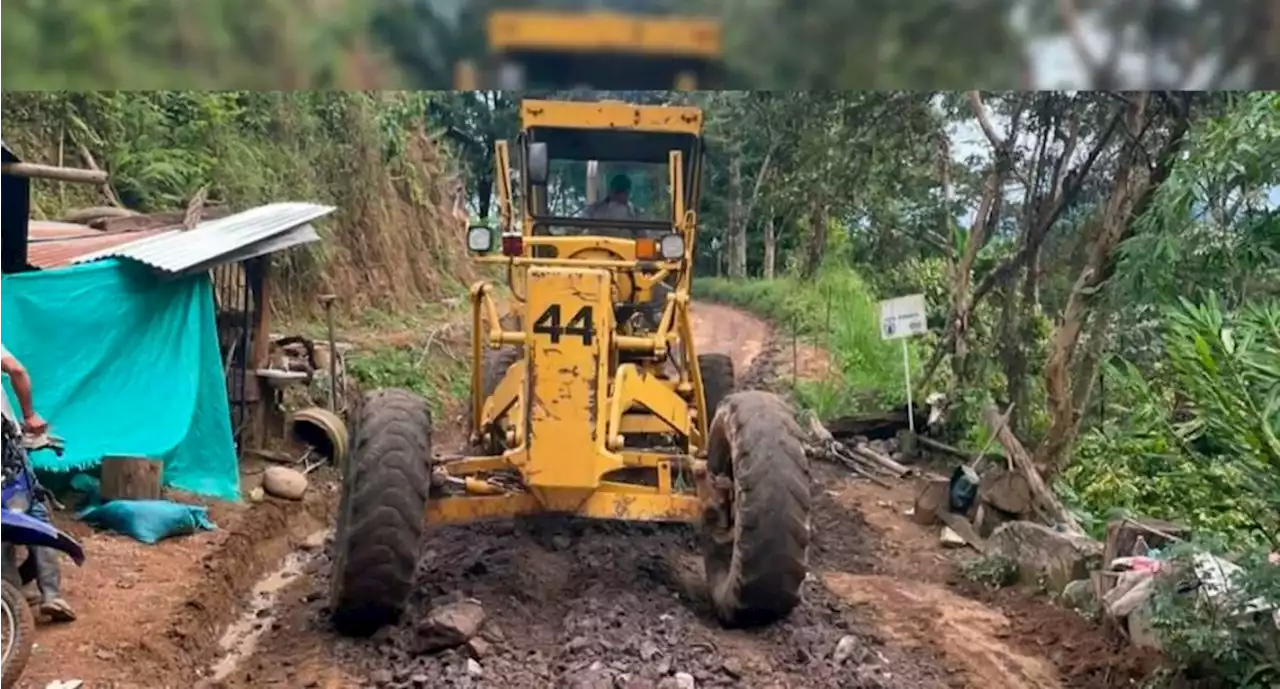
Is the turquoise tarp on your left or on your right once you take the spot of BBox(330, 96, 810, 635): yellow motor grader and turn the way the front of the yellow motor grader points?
on your right

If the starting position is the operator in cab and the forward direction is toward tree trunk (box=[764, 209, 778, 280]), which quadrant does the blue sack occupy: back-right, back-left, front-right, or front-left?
back-left

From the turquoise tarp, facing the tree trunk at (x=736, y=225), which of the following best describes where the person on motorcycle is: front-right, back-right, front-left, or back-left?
back-right

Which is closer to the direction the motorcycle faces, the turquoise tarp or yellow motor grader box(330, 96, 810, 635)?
the yellow motor grader

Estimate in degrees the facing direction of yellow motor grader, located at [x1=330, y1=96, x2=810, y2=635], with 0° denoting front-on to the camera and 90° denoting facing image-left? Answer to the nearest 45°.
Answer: approximately 0°

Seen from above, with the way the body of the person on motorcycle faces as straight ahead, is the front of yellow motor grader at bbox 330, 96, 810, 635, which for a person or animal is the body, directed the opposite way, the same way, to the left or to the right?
to the right

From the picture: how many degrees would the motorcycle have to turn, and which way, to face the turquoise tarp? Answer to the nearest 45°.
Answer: approximately 135° to its left

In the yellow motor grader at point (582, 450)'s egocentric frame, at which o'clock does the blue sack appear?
The blue sack is roughly at 4 o'clock from the yellow motor grader.

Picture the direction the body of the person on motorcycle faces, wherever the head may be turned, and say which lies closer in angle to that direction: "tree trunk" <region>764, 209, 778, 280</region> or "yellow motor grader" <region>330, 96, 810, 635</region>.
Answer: the yellow motor grader
